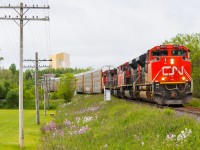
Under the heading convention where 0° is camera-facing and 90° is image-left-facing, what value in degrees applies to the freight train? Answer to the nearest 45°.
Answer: approximately 315°
